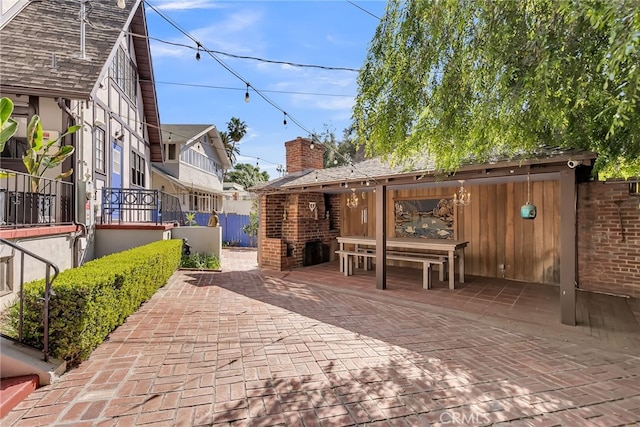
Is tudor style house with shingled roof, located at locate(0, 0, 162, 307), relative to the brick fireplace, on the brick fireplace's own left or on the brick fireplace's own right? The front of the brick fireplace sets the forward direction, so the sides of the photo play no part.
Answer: on the brick fireplace's own right

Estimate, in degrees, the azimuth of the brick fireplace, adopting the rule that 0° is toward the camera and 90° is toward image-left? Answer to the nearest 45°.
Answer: approximately 315°

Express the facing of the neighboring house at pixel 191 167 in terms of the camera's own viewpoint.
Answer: facing the viewer and to the right of the viewer

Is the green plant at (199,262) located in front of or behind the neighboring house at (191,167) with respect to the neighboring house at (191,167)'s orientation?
in front

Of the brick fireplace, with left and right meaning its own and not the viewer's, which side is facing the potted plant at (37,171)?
right

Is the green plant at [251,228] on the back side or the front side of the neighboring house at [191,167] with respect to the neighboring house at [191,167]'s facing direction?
on the front side

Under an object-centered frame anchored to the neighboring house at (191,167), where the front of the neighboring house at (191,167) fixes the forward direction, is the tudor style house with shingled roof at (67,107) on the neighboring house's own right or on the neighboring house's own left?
on the neighboring house's own right

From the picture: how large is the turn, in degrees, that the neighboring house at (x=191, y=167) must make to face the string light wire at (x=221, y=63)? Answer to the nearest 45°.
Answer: approximately 45° to its right

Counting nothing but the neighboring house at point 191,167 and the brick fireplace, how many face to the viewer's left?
0

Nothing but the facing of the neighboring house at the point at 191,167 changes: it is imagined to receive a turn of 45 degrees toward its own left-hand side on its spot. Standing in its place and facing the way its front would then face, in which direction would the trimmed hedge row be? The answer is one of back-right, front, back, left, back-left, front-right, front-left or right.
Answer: right
